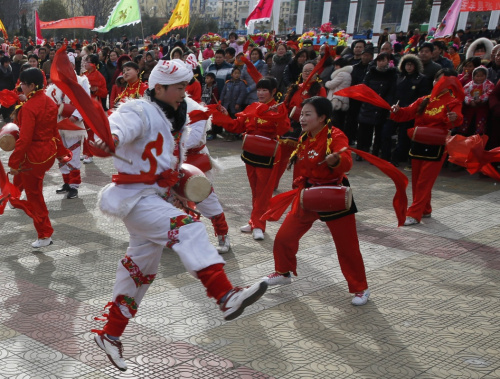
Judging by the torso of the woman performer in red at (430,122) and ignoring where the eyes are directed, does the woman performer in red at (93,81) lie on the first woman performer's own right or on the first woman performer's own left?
on the first woman performer's own right

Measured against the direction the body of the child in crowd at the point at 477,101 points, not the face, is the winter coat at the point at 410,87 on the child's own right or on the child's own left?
on the child's own right

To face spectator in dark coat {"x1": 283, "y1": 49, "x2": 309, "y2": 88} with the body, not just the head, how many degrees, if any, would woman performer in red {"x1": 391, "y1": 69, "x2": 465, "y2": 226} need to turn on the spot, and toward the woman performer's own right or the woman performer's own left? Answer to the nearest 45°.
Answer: approximately 90° to the woman performer's own right

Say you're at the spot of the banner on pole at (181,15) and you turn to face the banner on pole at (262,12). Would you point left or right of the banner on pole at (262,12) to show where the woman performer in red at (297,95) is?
right

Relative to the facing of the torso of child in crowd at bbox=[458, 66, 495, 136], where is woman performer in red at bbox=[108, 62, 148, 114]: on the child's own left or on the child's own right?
on the child's own right

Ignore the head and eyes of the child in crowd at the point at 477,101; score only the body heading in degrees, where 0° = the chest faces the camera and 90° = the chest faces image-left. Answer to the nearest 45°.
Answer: approximately 0°

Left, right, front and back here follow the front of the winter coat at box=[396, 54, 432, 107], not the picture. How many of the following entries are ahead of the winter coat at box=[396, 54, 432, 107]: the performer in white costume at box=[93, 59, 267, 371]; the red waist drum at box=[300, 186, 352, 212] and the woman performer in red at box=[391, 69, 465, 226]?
3
